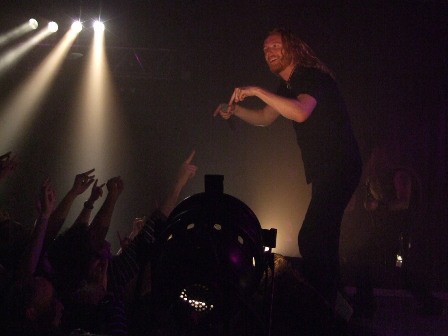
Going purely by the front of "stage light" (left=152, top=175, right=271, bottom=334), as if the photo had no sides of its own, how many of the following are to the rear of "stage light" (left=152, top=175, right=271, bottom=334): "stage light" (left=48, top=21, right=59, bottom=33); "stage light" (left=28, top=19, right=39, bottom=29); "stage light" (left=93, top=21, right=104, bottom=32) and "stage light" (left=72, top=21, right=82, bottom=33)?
0

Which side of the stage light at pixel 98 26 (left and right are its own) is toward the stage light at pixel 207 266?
front

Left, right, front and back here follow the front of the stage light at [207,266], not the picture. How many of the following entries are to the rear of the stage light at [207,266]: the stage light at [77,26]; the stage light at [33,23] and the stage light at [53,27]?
0

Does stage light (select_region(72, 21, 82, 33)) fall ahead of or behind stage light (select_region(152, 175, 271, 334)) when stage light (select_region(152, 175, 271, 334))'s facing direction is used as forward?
ahead

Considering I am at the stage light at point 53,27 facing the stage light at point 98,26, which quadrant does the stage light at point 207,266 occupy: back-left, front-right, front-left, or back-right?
front-right

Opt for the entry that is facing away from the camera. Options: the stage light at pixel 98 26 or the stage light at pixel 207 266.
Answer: the stage light at pixel 207 266

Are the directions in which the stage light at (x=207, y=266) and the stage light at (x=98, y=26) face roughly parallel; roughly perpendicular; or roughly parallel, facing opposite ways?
roughly parallel, facing opposite ways

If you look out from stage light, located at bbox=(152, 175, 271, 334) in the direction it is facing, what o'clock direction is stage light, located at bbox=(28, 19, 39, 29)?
stage light, located at bbox=(28, 19, 39, 29) is roughly at 11 o'clock from stage light, located at bbox=(152, 175, 271, 334).

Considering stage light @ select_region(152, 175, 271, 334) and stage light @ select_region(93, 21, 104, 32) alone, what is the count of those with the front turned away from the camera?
1

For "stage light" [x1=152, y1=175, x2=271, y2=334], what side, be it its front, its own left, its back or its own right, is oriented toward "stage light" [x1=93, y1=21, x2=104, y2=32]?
front

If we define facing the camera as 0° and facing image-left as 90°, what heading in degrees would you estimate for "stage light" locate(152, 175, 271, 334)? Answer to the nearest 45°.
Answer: approximately 180°

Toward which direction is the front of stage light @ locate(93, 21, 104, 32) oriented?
toward the camera
